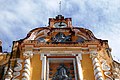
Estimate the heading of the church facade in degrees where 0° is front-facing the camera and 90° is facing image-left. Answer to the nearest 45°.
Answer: approximately 0°
